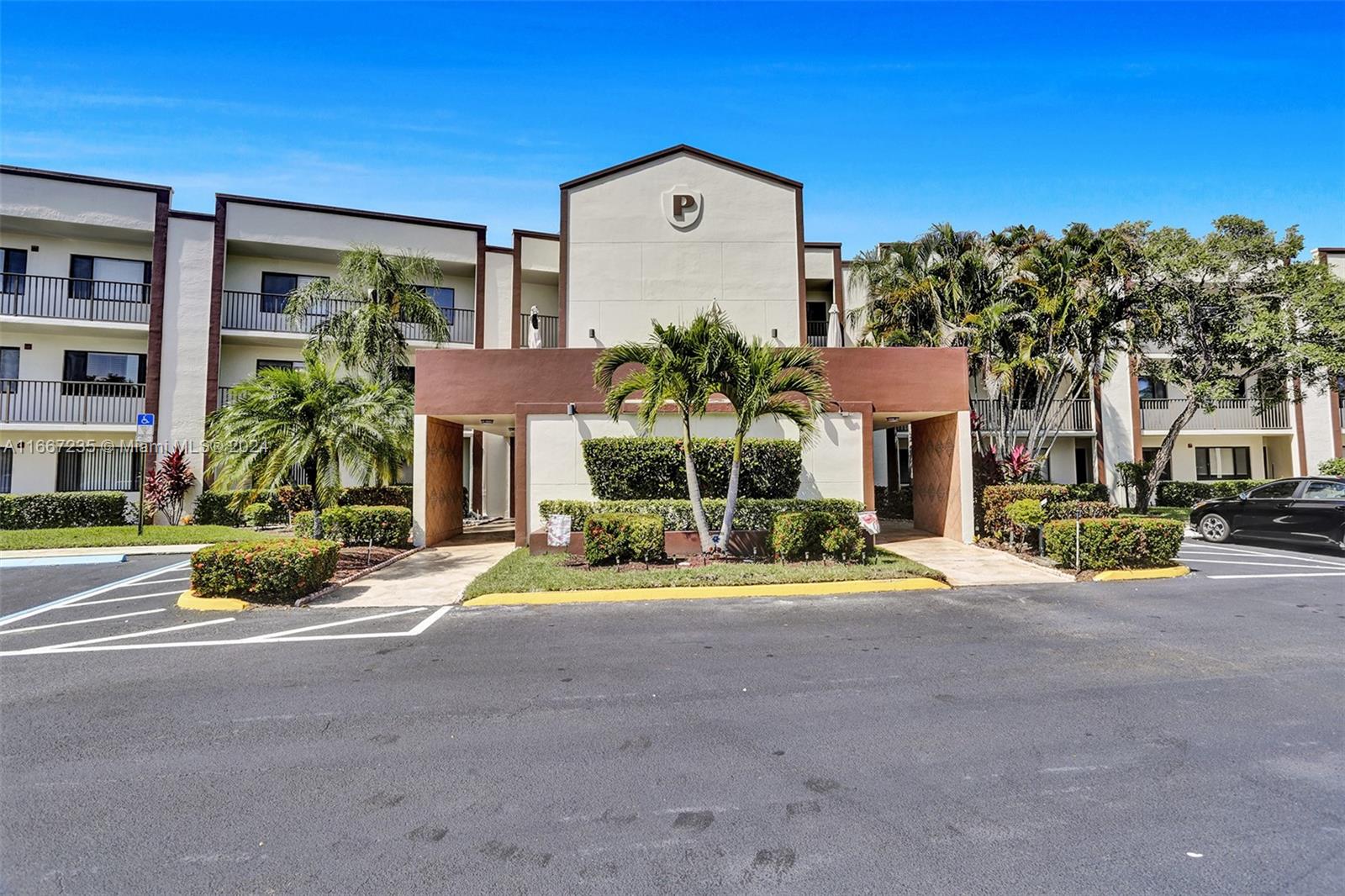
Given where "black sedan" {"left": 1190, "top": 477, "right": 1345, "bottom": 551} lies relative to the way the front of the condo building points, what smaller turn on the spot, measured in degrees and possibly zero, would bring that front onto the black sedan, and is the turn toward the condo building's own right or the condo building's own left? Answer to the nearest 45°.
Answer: approximately 90° to the condo building's own left

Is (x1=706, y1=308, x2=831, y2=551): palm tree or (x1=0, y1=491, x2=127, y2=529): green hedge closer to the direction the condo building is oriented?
the palm tree

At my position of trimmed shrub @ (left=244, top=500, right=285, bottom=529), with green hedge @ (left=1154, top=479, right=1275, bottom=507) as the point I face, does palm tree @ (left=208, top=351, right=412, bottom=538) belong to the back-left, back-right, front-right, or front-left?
front-right

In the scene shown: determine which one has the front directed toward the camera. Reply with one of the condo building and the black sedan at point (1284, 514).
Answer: the condo building

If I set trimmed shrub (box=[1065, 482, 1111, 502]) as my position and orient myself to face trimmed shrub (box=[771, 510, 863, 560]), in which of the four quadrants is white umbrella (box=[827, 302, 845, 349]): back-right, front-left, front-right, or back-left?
front-right

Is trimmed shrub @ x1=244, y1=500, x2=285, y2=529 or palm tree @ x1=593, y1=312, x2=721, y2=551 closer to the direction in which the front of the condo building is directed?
the palm tree

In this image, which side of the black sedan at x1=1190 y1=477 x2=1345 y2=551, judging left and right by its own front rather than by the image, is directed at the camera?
left

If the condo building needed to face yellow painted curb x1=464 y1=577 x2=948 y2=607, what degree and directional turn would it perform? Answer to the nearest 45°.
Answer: approximately 45° to its left

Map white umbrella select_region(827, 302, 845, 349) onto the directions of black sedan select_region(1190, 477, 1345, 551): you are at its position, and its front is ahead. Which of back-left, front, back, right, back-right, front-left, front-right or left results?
front

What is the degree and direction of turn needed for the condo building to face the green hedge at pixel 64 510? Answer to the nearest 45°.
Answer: approximately 90° to its right

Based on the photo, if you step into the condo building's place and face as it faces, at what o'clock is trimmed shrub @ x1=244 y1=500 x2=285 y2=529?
The trimmed shrub is roughly at 3 o'clock from the condo building.

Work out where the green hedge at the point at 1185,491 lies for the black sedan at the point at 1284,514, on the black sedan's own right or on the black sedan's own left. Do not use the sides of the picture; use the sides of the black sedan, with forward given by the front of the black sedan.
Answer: on the black sedan's own right

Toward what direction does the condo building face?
toward the camera

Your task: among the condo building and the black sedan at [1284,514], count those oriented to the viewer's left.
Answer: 1

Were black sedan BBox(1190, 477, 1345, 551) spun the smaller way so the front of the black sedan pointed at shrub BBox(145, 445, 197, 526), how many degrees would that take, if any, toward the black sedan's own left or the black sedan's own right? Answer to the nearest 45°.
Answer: approximately 45° to the black sedan's own left
